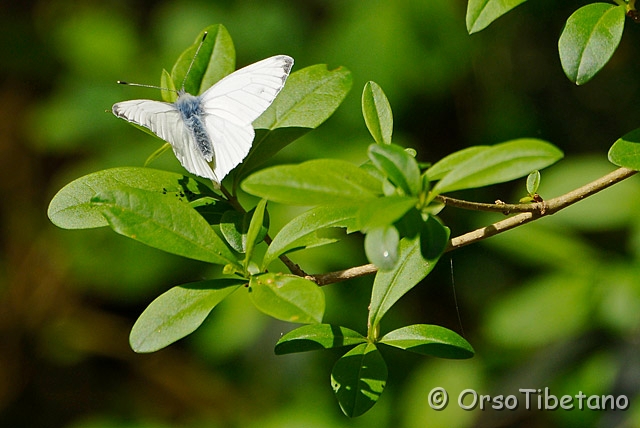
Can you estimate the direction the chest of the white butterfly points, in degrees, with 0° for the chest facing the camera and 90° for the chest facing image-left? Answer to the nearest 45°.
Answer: approximately 135°
